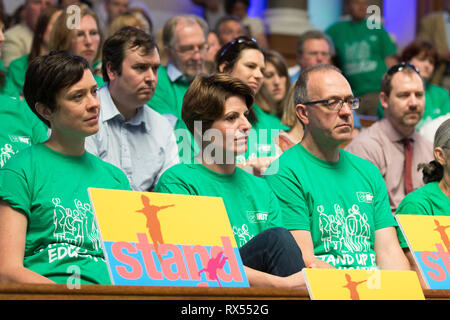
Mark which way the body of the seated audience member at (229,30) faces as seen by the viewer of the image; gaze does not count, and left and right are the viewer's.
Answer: facing the viewer and to the right of the viewer

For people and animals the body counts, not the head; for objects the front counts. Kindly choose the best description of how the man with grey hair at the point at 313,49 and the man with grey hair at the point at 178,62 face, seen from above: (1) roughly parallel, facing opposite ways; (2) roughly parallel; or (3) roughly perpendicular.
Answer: roughly parallel

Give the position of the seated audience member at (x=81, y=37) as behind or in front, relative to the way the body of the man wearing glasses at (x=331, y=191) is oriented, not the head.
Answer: behind

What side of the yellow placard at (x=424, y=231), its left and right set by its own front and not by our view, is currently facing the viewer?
front

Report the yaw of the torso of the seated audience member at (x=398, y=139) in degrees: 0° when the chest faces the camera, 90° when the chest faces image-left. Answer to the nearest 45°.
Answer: approximately 315°

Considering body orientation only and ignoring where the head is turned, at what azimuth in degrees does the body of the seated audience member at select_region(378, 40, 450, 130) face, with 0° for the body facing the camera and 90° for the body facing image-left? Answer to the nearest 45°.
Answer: approximately 315°

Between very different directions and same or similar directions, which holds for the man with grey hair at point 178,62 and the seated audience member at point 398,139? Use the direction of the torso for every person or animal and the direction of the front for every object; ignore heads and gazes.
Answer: same or similar directions

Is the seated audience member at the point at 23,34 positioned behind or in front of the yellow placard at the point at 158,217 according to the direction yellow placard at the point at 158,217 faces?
behind

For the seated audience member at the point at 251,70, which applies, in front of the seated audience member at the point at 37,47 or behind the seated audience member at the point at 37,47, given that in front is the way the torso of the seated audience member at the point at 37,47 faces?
in front

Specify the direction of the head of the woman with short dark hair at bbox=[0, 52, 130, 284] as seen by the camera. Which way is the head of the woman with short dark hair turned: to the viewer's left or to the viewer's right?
to the viewer's right

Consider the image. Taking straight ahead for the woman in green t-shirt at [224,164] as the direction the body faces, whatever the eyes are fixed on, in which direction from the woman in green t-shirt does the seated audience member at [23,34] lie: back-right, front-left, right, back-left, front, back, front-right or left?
back

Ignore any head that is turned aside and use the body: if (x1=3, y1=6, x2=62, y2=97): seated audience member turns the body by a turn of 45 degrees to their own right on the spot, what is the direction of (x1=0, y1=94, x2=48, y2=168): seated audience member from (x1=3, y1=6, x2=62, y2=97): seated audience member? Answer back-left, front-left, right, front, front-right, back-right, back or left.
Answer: front

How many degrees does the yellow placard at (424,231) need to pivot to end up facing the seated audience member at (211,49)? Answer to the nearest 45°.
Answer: approximately 135° to its right

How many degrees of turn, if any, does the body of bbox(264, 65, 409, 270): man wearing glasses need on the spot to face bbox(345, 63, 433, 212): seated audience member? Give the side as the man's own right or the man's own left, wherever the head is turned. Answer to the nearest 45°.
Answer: approximately 135° to the man's own left
